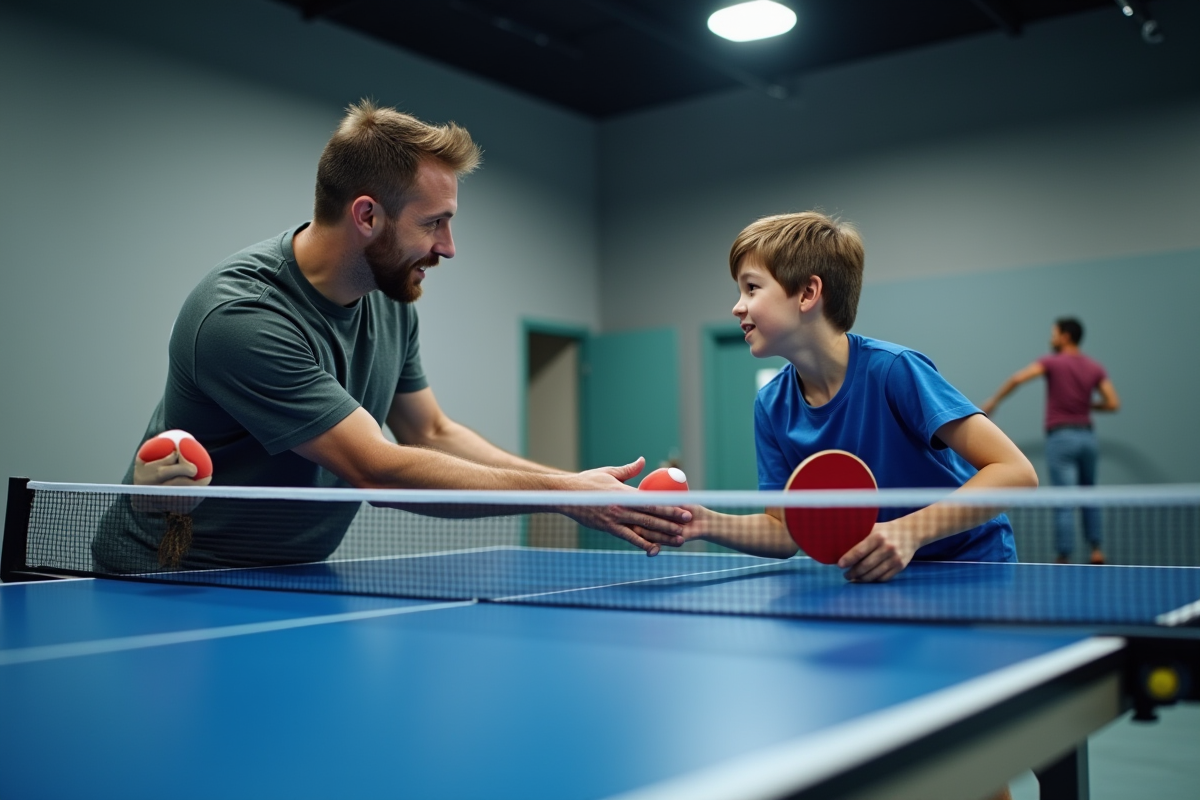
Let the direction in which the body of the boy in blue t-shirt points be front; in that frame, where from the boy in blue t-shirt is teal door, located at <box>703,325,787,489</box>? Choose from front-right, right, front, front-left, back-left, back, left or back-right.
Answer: back-right

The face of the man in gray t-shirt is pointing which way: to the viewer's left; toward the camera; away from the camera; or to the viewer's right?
to the viewer's right

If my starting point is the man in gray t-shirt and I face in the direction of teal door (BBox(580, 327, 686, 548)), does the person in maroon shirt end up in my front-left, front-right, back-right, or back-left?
front-right

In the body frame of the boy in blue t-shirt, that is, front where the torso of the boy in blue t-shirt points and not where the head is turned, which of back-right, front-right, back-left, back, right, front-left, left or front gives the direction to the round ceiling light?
back-right

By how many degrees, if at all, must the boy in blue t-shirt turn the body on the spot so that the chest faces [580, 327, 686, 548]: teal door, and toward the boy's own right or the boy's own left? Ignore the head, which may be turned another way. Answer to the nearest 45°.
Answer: approximately 135° to the boy's own right

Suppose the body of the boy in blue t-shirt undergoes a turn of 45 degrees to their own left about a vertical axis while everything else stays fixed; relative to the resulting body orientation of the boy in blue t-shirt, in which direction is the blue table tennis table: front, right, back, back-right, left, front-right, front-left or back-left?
front

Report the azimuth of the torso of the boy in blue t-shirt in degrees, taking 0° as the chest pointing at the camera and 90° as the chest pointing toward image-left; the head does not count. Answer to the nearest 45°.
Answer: approximately 45°
